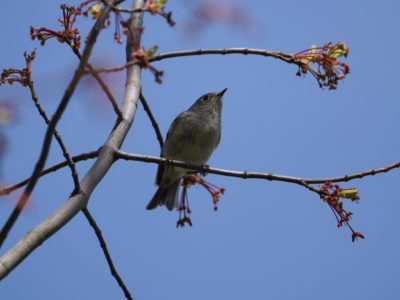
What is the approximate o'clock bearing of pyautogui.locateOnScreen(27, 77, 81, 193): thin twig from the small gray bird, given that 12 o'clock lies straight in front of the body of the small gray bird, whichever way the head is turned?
The thin twig is roughly at 2 o'clock from the small gray bird.

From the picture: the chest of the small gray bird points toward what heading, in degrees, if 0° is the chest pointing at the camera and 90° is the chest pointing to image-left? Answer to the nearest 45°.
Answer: approximately 315°

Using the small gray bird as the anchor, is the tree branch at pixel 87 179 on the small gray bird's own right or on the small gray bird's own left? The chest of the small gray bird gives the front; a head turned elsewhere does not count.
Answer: on the small gray bird's own right
